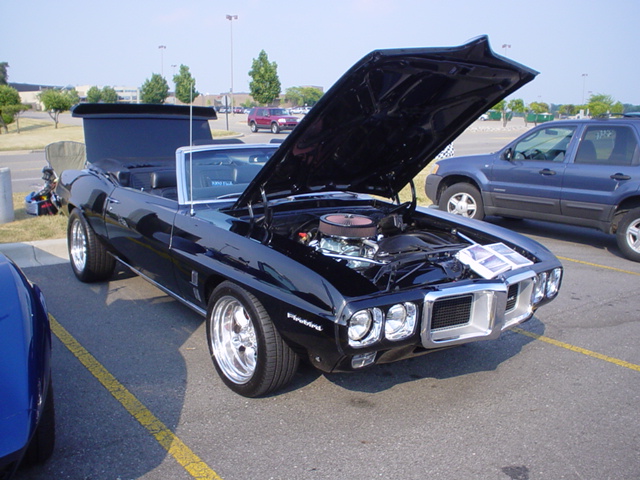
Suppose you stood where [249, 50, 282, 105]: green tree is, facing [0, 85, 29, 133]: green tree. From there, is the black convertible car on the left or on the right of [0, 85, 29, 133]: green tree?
left

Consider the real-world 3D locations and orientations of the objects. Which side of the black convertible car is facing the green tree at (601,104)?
left

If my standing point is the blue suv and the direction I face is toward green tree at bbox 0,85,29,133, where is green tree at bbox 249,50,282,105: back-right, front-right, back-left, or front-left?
front-right

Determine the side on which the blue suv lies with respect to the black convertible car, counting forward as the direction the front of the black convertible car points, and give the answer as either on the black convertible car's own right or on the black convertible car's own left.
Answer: on the black convertible car's own left

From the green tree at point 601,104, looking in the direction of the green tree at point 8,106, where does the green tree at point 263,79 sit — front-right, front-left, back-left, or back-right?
front-right

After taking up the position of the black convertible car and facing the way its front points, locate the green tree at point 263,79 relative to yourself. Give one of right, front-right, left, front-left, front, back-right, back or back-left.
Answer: back-left

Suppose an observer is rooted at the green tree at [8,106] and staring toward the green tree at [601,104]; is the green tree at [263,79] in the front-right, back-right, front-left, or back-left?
front-left

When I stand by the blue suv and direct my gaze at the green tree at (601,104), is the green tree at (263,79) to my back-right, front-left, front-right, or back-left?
front-left

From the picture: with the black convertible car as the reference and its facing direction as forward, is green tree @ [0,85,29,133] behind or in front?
behind

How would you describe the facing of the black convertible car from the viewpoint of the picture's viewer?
facing the viewer and to the right of the viewer

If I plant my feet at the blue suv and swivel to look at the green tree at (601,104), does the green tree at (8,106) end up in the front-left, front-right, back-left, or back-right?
front-left
